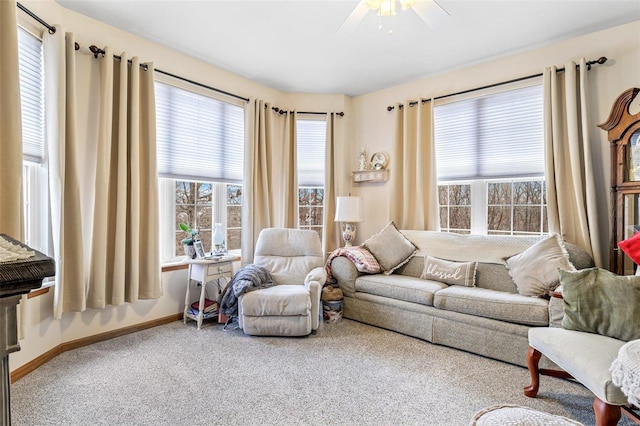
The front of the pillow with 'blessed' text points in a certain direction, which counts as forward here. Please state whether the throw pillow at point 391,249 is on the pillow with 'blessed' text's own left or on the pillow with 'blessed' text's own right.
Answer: on the pillow with 'blessed' text's own right

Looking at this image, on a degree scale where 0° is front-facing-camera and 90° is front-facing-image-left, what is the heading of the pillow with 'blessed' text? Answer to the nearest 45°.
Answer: approximately 45°

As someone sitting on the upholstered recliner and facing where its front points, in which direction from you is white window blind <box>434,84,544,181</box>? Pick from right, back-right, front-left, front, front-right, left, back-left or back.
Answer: left

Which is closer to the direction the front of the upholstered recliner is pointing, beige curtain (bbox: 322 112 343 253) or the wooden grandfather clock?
the wooden grandfather clock

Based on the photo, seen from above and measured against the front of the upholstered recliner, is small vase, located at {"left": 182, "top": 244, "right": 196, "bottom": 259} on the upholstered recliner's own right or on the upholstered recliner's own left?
on the upholstered recliner's own right

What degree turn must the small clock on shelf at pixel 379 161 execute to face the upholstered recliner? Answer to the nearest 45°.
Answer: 0° — it already faces it

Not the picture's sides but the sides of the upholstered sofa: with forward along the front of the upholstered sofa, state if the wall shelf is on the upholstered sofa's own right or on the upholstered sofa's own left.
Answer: on the upholstered sofa's own right

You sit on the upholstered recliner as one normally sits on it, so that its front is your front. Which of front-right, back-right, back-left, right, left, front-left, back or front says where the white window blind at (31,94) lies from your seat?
right

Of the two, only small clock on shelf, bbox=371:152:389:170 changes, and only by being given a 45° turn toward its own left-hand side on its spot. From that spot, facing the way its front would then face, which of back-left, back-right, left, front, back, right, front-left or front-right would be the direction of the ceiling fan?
front

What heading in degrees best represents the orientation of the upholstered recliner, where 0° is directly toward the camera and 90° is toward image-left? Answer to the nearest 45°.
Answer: approximately 0°

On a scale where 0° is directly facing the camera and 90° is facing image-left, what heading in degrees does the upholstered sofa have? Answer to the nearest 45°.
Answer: approximately 45°

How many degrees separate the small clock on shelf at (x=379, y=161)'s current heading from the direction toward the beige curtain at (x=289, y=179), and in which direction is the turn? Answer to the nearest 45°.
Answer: approximately 45° to its right
